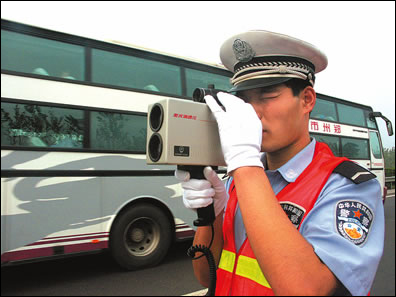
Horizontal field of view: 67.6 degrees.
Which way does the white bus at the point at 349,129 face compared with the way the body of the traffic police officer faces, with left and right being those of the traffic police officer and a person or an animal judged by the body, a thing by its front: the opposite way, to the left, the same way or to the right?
the opposite way

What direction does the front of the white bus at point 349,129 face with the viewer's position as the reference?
facing away from the viewer and to the right of the viewer

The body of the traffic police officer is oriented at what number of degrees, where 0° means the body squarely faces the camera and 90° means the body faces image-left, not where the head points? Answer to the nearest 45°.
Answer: approximately 45°

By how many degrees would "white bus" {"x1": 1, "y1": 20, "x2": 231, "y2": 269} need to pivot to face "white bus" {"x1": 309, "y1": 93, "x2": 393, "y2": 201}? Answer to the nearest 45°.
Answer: approximately 45° to its right

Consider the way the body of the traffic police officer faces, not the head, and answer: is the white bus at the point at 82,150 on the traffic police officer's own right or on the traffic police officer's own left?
on the traffic police officer's own right

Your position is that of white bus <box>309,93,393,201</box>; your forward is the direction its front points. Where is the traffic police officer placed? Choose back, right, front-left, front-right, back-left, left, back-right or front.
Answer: back-right

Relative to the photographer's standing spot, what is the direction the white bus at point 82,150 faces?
facing away from the viewer and to the right of the viewer
